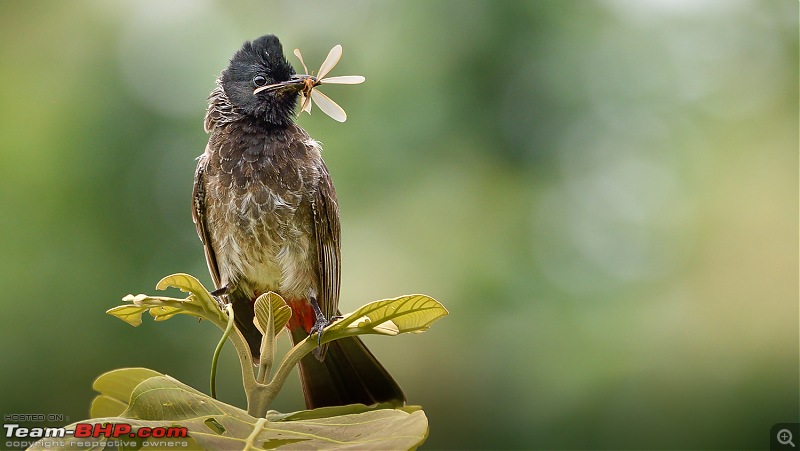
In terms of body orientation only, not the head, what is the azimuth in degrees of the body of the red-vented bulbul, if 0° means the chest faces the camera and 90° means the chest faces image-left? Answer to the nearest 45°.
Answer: approximately 0°
